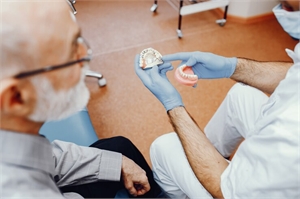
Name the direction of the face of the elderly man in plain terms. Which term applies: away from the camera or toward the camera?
away from the camera

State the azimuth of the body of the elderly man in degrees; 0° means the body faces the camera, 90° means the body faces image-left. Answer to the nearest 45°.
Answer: approximately 225°
